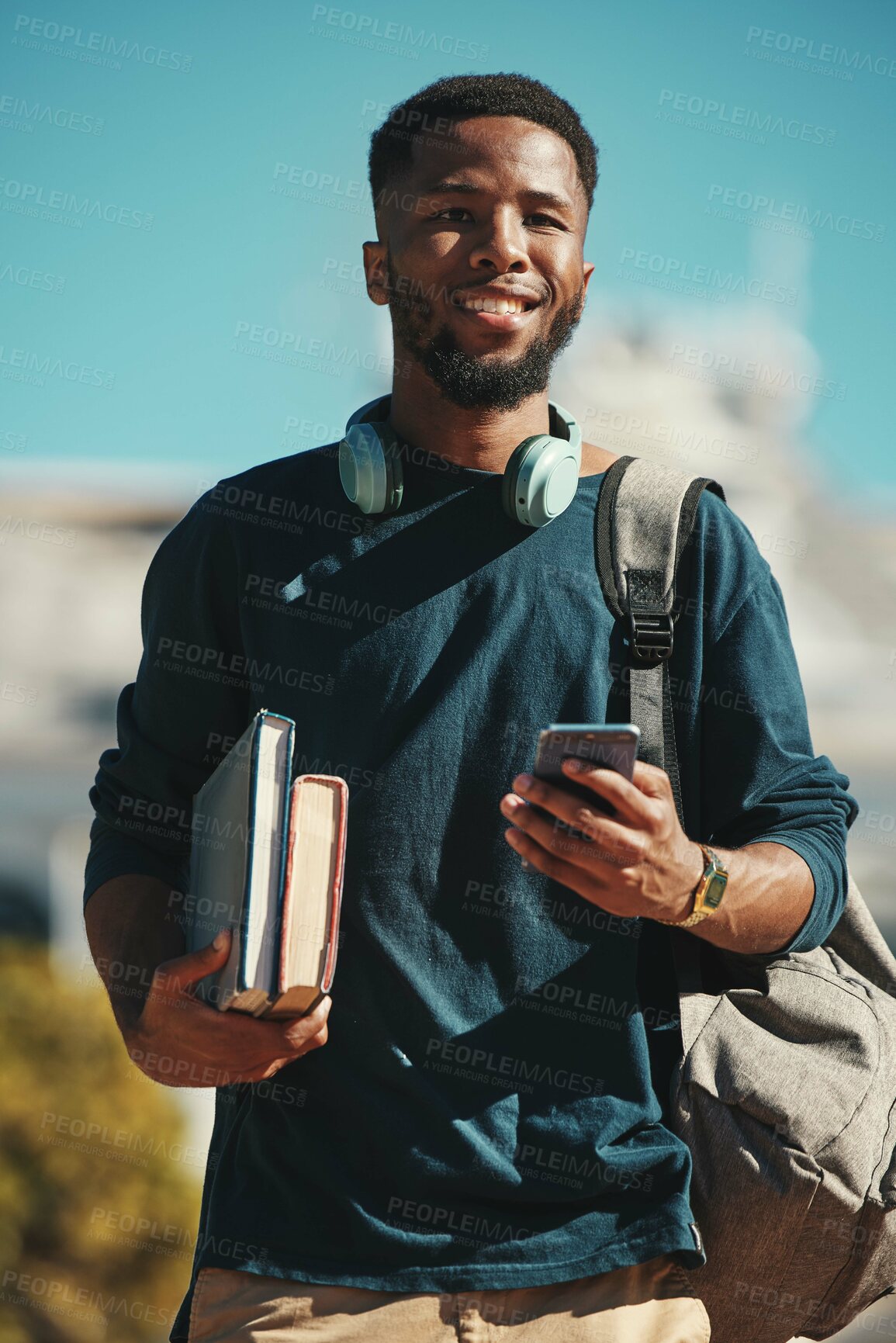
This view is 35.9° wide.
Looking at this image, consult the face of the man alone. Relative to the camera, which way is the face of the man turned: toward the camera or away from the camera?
toward the camera

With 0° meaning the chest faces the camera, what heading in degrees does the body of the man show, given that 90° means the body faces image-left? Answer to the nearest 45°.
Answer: approximately 0°
